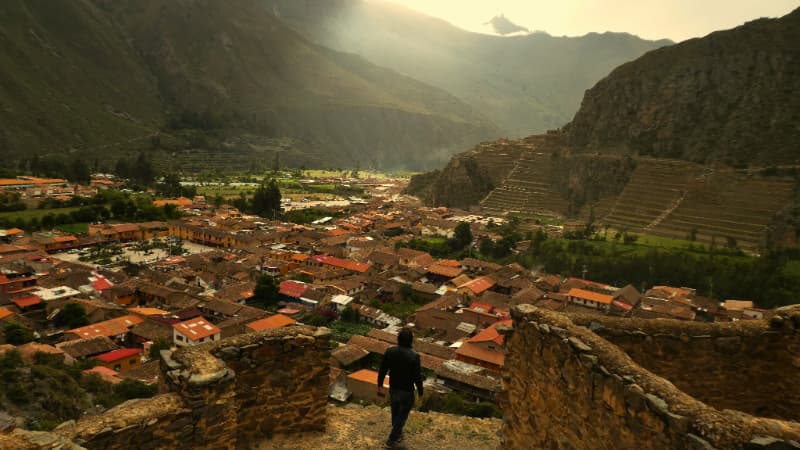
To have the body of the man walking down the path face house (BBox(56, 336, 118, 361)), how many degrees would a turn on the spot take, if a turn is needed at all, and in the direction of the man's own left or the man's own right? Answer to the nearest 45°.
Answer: approximately 45° to the man's own left

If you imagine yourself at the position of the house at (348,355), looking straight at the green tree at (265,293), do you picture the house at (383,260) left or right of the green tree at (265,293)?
right

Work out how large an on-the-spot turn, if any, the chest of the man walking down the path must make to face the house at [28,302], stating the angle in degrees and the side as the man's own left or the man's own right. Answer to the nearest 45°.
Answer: approximately 45° to the man's own left

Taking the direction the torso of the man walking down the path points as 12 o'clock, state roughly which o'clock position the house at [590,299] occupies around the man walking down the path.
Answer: The house is roughly at 1 o'clock from the man walking down the path.

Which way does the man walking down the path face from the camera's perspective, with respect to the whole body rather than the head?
away from the camera

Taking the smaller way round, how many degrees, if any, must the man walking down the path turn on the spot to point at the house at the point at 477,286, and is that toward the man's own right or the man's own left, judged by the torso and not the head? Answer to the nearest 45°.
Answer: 0° — they already face it
